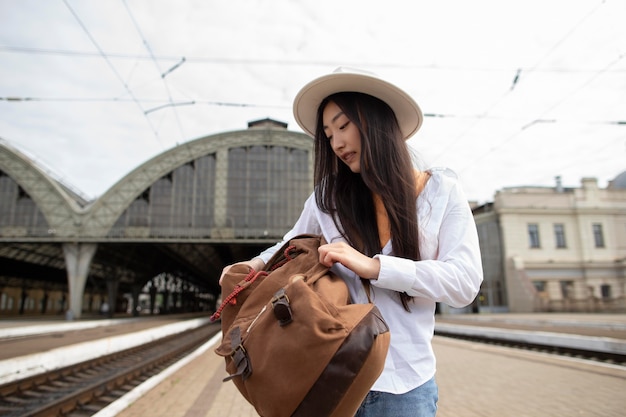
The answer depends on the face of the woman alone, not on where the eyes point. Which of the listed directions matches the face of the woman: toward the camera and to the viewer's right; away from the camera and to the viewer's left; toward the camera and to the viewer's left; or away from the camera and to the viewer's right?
toward the camera and to the viewer's left

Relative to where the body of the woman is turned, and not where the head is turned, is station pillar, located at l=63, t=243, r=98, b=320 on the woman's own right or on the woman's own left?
on the woman's own right

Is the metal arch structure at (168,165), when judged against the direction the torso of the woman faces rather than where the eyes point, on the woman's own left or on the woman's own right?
on the woman's own right

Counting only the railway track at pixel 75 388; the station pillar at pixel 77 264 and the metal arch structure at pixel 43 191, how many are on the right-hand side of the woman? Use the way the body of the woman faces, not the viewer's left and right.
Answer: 3

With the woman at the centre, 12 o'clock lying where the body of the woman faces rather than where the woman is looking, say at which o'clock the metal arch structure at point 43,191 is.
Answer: The metal arch structure is roughly at 3 o'clock from the woman.

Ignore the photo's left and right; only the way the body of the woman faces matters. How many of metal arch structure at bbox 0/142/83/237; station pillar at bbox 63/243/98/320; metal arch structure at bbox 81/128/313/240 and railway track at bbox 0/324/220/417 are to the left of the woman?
0

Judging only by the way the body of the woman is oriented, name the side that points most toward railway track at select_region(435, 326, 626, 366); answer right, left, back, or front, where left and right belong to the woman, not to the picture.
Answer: back

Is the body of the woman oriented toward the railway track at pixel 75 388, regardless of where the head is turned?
no

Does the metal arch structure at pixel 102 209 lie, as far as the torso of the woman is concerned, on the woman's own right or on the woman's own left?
on the woman's own right
